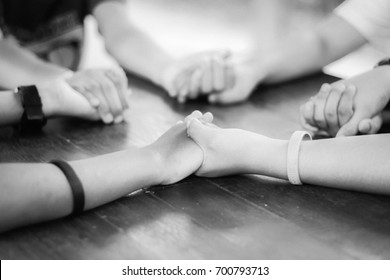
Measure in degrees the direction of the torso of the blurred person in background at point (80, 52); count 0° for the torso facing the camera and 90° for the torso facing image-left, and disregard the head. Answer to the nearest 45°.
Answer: approximately 315°
